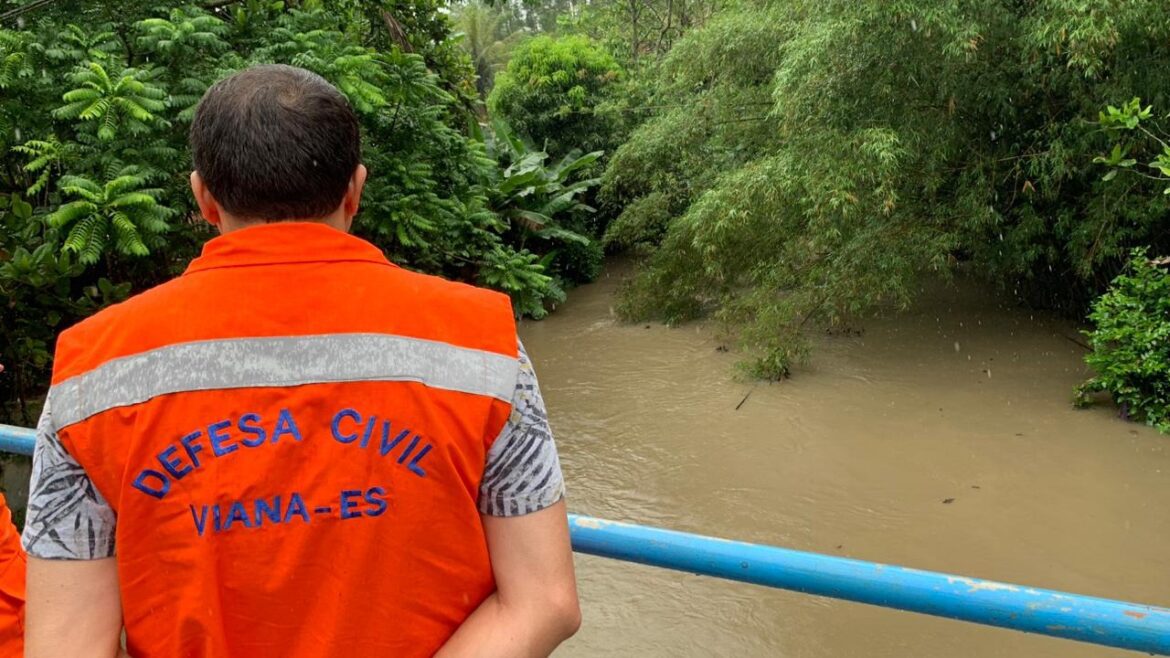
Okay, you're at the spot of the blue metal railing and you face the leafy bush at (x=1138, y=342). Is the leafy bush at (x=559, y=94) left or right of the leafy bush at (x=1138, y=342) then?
left

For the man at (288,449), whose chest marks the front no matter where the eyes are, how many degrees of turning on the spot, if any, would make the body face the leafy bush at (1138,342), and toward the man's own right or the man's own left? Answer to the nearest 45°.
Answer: approximately 45° to the man's own right

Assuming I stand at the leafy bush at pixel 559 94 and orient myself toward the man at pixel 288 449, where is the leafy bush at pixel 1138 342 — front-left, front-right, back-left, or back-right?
front-left

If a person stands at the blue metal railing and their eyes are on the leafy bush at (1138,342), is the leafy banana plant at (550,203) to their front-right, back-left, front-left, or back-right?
front-left

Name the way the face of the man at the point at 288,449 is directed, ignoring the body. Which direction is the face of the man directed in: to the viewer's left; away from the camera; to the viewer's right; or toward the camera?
away from the camera

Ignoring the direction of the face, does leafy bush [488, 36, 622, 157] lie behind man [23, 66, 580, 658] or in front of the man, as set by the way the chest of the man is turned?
in front

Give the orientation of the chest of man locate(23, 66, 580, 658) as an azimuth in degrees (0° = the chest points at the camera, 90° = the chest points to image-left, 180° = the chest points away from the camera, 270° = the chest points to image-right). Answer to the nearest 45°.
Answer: approximately 180°

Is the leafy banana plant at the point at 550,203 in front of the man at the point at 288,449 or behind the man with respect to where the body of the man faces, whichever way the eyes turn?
in front

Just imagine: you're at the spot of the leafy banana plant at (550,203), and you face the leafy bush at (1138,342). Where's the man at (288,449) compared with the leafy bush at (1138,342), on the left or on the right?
right
